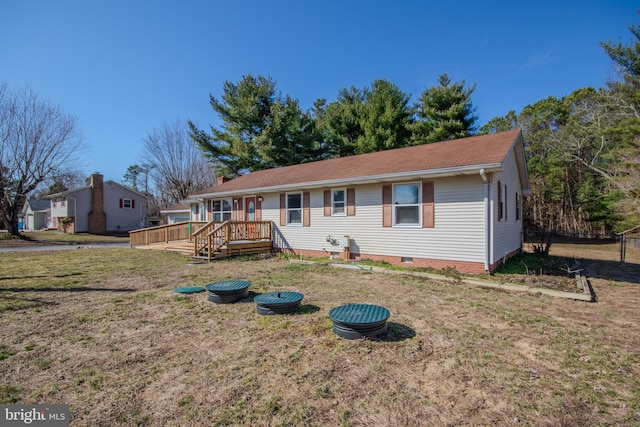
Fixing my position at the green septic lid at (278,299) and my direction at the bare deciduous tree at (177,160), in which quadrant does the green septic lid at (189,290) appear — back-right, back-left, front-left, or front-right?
front-left

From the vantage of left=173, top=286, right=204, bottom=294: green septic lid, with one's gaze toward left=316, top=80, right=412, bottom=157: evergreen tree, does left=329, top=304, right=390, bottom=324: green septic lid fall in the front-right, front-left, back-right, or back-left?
back-right

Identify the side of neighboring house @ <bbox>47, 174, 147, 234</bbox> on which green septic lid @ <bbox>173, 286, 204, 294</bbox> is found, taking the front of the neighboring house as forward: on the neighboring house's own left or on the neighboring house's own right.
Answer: on the neighboring house's own left

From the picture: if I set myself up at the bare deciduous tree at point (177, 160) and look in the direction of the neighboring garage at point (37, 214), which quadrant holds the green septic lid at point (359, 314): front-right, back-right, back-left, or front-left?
back-left

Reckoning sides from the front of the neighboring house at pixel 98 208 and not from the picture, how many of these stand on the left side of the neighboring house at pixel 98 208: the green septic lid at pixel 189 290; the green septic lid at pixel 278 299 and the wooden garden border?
3

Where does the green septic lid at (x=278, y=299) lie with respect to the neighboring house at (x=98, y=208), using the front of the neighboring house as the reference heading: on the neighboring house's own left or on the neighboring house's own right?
on the neighboring house's own left

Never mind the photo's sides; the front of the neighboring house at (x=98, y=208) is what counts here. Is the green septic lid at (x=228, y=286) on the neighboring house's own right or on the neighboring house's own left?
on the neighboring house's own left

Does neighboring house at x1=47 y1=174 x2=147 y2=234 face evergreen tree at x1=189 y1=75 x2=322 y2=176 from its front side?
no

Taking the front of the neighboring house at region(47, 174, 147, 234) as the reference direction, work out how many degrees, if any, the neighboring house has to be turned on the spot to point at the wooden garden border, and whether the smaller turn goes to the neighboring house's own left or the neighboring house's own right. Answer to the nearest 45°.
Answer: approximately 90° to the neighboring house's own left

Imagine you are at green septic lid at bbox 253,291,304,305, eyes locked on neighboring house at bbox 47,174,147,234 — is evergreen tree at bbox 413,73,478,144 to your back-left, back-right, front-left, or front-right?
front-right

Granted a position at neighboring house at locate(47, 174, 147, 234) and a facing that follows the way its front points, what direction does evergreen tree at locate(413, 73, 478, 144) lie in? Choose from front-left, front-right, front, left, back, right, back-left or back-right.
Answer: back-left

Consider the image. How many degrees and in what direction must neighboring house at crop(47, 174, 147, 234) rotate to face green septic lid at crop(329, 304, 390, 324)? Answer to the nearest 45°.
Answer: approximately 90° to its left

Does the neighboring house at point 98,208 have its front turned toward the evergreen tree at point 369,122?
no

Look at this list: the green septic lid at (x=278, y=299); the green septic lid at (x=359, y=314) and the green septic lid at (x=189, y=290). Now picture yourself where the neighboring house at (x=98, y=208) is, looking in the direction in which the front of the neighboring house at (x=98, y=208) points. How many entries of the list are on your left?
3

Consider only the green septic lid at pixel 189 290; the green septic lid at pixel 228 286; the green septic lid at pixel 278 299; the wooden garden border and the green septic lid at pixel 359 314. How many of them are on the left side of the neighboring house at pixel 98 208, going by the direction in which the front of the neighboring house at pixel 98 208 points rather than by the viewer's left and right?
5
